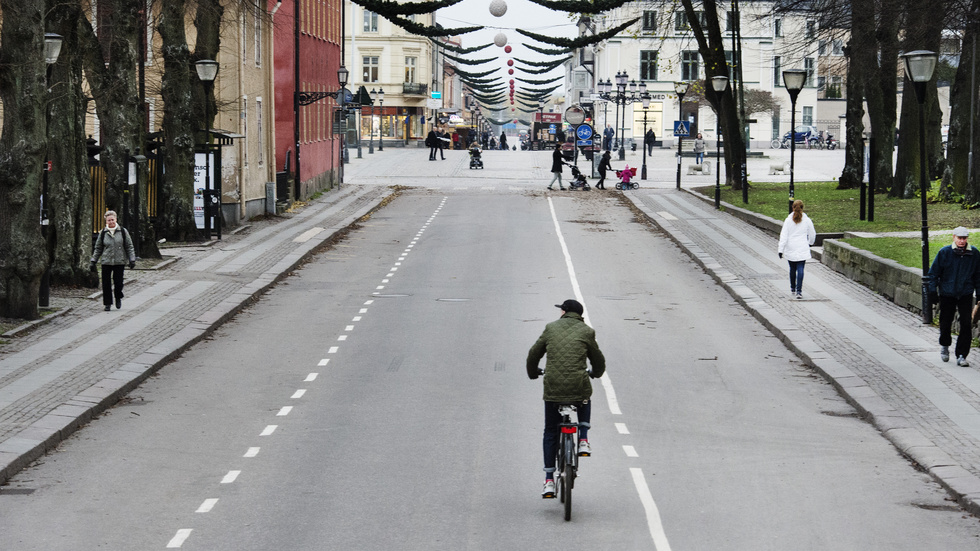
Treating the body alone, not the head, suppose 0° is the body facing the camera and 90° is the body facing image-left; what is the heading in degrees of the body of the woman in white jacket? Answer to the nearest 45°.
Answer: approximately 180°

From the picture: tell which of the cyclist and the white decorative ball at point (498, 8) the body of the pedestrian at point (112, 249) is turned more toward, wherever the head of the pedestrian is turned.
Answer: the cyclist

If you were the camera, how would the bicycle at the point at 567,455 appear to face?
facing away from the viewer

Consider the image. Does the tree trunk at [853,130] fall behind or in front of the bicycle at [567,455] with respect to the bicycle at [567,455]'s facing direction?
in front

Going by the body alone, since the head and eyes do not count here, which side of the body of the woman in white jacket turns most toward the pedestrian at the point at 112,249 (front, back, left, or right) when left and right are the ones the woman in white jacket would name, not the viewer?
left

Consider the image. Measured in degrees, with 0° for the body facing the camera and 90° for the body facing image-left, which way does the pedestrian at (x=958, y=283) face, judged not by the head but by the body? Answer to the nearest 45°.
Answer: approximately 0°

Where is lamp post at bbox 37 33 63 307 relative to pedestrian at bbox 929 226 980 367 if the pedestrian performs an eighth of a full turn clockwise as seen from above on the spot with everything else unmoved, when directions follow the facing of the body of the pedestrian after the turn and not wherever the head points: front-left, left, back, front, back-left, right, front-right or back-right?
front-right

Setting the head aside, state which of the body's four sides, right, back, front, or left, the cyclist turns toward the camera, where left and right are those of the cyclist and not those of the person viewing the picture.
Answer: back

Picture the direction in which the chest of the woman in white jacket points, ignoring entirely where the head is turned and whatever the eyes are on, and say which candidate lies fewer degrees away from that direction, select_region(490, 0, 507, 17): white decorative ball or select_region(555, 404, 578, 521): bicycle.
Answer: the white decorative ball

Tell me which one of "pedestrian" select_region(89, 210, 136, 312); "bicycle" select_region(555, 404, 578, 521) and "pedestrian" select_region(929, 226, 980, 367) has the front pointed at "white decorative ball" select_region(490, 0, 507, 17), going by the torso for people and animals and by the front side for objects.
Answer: the bicycle

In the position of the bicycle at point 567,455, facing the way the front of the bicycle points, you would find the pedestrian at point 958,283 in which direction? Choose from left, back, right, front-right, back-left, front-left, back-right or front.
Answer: front-right

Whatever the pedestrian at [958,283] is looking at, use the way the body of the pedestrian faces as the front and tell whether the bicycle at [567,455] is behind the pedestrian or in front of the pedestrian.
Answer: in front
